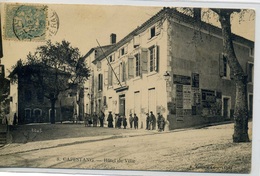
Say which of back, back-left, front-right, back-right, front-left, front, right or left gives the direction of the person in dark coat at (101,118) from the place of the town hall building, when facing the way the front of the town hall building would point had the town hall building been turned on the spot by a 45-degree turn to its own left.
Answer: right

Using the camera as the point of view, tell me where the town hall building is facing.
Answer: facing the viewer and to the left of the viewer
